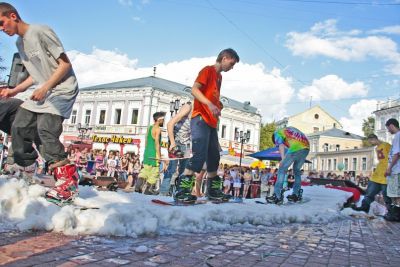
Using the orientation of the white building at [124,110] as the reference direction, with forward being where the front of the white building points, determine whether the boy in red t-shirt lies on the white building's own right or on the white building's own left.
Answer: on the white building's own left

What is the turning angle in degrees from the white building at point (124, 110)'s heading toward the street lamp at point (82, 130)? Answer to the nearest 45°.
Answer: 0° — it already faces it

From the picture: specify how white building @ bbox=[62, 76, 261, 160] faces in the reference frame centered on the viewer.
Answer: facing the viewer and to the left of the viewer

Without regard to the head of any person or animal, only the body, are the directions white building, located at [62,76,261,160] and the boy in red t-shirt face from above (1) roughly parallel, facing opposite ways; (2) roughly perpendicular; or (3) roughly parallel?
roughly perpendicular

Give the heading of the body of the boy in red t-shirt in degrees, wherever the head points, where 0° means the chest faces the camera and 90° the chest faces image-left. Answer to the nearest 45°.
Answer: approximately 315°

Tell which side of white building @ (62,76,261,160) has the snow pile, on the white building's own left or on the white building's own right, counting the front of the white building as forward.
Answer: on the white building's own left

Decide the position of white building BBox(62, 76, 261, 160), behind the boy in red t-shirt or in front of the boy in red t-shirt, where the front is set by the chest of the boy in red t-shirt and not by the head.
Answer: behind

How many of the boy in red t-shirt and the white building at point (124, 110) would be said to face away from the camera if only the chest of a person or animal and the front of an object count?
0
